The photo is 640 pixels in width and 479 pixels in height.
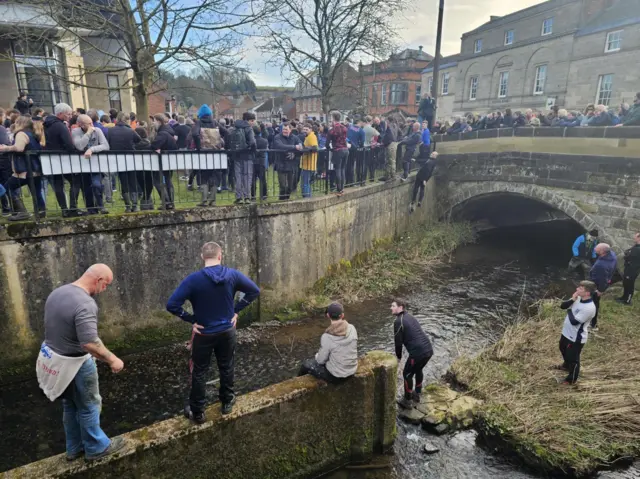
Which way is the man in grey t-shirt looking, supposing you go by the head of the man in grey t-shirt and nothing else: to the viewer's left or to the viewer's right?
to the viewer's right

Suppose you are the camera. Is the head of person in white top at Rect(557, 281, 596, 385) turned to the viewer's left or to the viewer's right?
to the viewer's left

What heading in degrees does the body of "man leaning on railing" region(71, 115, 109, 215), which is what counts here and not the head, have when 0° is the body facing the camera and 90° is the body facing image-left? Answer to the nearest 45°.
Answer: approximately 0°

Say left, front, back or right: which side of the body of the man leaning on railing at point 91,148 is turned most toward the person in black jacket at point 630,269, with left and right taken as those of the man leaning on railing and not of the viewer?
left

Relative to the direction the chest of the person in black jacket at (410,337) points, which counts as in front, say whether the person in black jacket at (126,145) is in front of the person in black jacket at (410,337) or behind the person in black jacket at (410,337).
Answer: in front

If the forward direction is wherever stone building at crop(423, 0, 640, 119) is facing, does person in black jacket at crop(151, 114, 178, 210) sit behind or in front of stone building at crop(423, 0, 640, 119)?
in front

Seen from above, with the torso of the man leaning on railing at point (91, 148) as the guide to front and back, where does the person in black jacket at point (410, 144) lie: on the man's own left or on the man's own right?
on the man's own left
